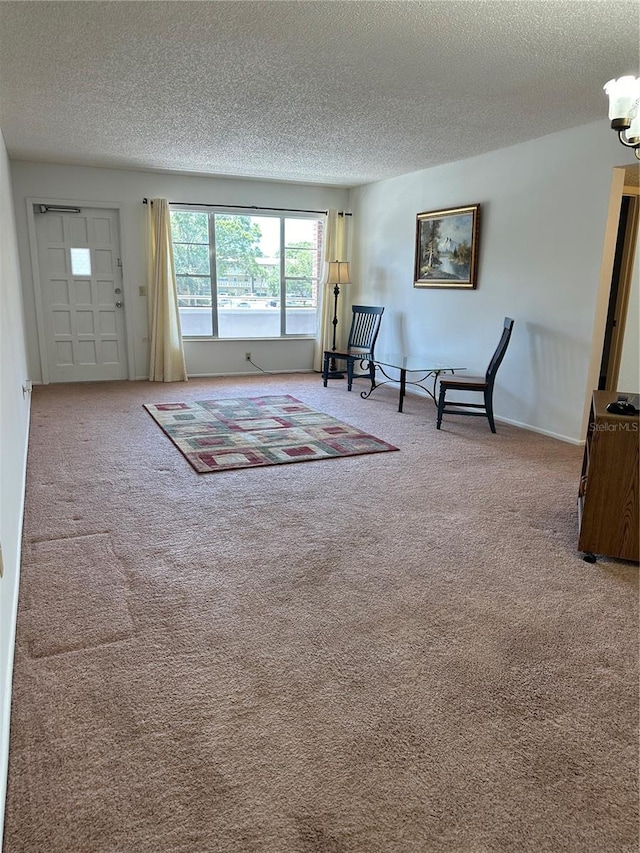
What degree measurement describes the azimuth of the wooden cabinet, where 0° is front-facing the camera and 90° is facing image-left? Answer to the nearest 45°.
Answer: approximately 90°

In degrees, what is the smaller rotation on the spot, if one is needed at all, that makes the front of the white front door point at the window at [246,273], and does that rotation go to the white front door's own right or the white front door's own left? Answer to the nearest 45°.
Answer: approximately 90° to the white front door's own left

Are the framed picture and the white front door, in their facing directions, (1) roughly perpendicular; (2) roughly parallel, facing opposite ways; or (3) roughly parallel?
roughly perpendicular

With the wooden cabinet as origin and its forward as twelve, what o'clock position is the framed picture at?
The framed picture is roughly at 2 o'clock from the wooden cabinet.

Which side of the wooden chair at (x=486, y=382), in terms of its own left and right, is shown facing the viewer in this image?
left

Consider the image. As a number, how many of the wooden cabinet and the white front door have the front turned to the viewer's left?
1

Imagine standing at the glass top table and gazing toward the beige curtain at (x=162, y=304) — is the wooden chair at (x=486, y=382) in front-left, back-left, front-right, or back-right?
back-left
